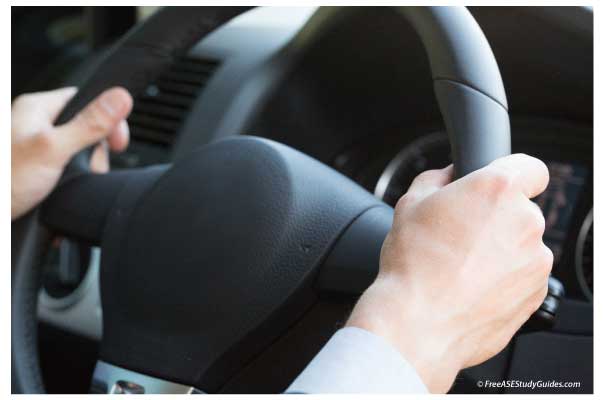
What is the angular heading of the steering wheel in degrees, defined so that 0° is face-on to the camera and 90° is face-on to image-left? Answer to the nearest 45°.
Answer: approximately 45°
